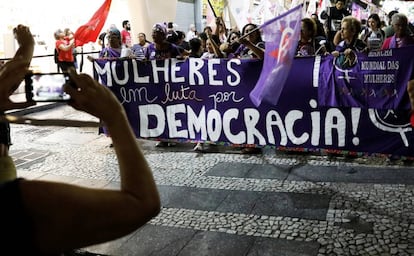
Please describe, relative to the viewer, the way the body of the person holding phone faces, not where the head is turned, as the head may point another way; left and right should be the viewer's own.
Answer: facing away from the viewer

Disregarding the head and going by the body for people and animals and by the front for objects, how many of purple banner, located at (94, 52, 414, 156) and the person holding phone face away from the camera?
1

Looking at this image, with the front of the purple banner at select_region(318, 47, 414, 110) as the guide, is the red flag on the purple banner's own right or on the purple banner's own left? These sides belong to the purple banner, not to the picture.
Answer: on the purple banner's own right

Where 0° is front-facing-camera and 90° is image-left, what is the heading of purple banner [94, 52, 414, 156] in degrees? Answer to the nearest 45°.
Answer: approximately 0°

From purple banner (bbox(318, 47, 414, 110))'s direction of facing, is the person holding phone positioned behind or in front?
in front

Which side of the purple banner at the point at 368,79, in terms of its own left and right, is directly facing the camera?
front

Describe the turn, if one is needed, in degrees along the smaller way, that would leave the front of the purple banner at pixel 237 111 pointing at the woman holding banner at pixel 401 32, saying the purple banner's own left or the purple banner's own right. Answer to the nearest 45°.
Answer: approximately 90° to the purple banner's own left

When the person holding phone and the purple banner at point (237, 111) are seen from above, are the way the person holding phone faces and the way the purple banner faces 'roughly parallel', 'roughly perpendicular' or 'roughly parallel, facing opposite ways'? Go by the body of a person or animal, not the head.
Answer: roughly parallel, facing opposite ways

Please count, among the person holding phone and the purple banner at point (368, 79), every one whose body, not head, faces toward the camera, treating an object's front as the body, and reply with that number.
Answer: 1

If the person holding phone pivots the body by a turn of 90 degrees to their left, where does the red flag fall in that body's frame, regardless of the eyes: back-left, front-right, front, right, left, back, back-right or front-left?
right

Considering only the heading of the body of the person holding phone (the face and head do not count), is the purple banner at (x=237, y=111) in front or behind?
in front

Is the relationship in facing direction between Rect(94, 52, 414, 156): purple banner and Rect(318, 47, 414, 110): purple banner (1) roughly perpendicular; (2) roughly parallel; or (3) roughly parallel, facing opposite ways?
roughly parallel

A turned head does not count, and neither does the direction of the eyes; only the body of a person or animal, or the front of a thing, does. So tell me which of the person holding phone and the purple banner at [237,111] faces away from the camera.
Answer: the person holding phone
